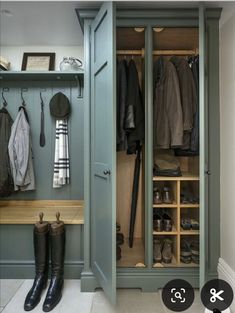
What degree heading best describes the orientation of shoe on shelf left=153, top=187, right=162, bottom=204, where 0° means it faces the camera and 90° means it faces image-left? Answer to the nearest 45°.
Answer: approximately 0°

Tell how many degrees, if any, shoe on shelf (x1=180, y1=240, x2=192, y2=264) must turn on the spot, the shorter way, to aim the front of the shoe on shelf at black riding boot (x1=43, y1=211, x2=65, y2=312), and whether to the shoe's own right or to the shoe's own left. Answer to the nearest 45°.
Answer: approximately 90° to the shoe's own right

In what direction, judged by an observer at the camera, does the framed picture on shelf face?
facing the viewer

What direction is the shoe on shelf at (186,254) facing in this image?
toward the camera

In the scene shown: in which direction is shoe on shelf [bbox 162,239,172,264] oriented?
toward the camera

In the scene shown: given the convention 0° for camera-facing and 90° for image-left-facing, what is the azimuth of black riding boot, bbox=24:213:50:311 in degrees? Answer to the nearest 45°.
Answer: approximately 45°
